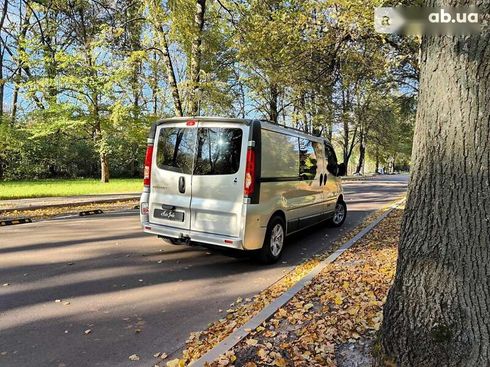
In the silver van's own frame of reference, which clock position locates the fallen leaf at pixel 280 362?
The fallen leaf is roughly at 4 o'clock from the silver van.

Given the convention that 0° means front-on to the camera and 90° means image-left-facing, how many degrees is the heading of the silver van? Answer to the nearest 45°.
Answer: approximately 225°

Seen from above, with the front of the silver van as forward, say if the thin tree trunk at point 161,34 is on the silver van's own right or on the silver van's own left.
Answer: on the silver van's own left

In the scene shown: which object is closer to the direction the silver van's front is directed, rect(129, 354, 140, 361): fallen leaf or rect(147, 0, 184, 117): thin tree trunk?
the thin tree trunk

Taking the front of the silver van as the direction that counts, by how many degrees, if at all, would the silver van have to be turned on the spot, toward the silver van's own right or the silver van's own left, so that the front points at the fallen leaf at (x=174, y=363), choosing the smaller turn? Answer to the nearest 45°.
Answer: approximately 135° to the silver van's own right

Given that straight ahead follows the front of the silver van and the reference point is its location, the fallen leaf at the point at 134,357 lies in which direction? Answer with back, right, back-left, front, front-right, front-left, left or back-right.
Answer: back-right

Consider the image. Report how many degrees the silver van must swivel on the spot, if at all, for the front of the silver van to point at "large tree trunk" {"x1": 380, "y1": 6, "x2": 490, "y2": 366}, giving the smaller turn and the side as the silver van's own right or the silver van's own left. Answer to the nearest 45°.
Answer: approximately 90° to the silver van's own right

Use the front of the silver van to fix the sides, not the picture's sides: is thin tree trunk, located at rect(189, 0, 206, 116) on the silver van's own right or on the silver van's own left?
on the silver van's own left
